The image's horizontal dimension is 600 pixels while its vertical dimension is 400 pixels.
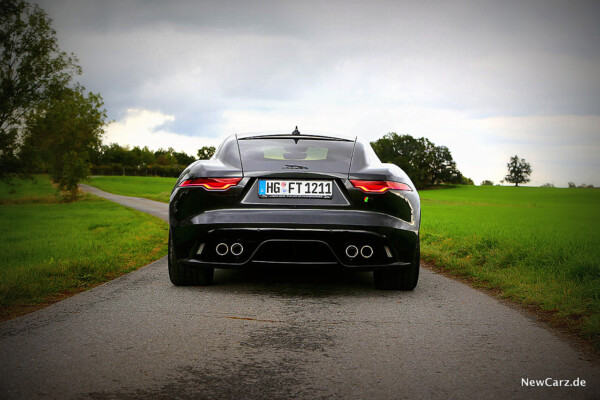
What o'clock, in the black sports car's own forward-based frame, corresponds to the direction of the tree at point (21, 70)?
The tree is roughly at 11 o'clock from the black sports car.

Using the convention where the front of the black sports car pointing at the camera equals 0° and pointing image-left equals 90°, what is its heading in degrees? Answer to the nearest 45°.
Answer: approximately 180°

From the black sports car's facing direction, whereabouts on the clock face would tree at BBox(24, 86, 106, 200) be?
The tree is roughly at 11 o'clock from the black sports car.
